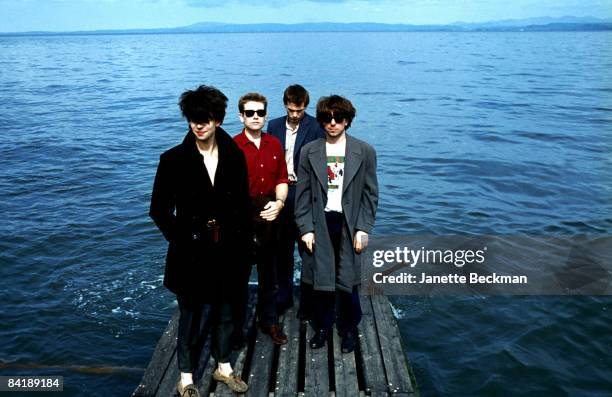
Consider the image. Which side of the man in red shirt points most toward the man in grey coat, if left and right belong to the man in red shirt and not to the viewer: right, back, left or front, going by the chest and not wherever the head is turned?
left

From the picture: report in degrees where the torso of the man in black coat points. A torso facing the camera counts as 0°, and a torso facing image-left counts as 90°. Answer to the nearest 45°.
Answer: approximately 0°

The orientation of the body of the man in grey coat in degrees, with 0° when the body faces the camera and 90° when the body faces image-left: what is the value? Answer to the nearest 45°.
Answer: approximately 0°

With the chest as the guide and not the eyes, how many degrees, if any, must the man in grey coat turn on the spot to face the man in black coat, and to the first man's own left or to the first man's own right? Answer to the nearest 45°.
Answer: approximately 45° to the first man's own right

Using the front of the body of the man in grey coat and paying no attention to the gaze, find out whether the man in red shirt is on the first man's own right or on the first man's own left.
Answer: on the first man's own right
